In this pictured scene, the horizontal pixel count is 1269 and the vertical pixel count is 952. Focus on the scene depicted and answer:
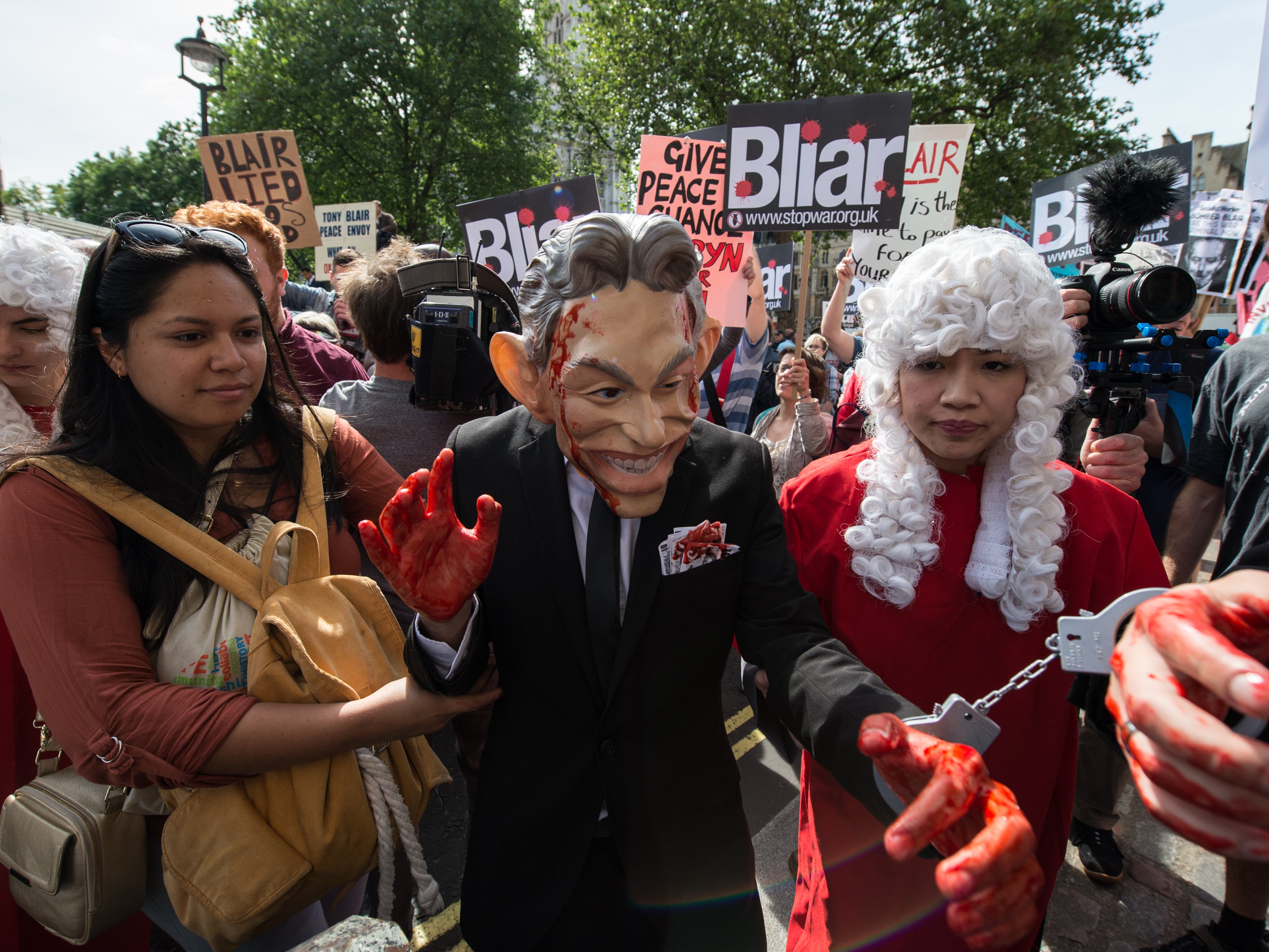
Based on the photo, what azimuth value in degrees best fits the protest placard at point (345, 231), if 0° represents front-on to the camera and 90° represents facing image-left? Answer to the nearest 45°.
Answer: approximately 0°

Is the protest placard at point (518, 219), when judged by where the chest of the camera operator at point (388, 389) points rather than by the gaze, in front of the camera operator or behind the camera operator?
in front

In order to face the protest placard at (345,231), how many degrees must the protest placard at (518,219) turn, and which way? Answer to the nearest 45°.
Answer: approximately 135° to its right

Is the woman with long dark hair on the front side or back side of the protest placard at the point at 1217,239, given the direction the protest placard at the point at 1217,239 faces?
on the front side

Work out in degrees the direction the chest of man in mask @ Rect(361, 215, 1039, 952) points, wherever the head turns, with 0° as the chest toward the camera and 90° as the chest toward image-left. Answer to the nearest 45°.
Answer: approximately 0°

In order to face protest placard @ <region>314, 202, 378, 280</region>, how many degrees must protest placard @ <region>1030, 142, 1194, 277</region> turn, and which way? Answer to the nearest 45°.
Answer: approximately 90° to its right

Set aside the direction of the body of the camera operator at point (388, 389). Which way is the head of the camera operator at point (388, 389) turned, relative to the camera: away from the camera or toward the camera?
away from the camera

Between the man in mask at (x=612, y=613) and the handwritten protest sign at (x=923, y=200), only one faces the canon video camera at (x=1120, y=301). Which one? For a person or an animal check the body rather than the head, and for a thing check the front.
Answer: the handwritten protest sign

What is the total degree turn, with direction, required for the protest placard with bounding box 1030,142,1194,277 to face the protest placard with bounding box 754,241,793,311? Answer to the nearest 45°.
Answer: approximately 135° to its right

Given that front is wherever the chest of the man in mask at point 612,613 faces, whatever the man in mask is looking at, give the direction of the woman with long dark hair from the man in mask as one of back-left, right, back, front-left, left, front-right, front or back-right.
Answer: right

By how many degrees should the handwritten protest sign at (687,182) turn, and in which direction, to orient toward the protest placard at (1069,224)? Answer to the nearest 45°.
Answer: approximately 90° to its left
